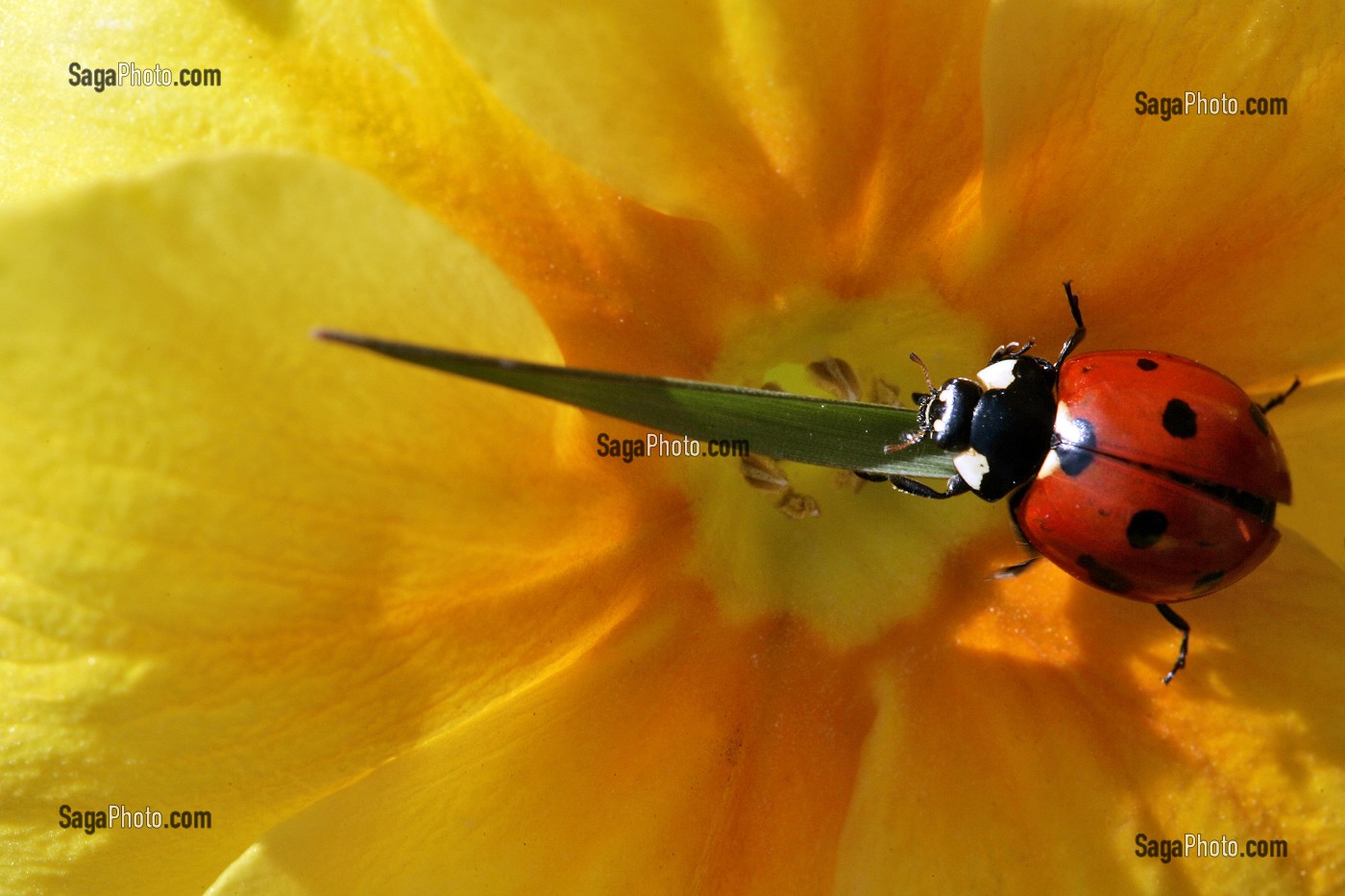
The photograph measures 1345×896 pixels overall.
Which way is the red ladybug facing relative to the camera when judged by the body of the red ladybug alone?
to the viewer's left
